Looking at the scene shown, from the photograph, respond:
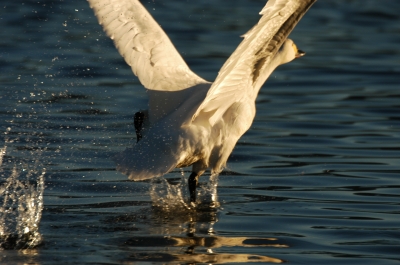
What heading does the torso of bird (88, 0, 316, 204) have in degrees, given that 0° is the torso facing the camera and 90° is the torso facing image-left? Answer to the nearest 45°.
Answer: approximately 225°

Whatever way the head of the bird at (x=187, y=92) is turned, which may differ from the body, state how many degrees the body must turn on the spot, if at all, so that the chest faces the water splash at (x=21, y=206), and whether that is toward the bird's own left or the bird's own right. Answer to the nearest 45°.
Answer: approximately 135° to the bird's own left
